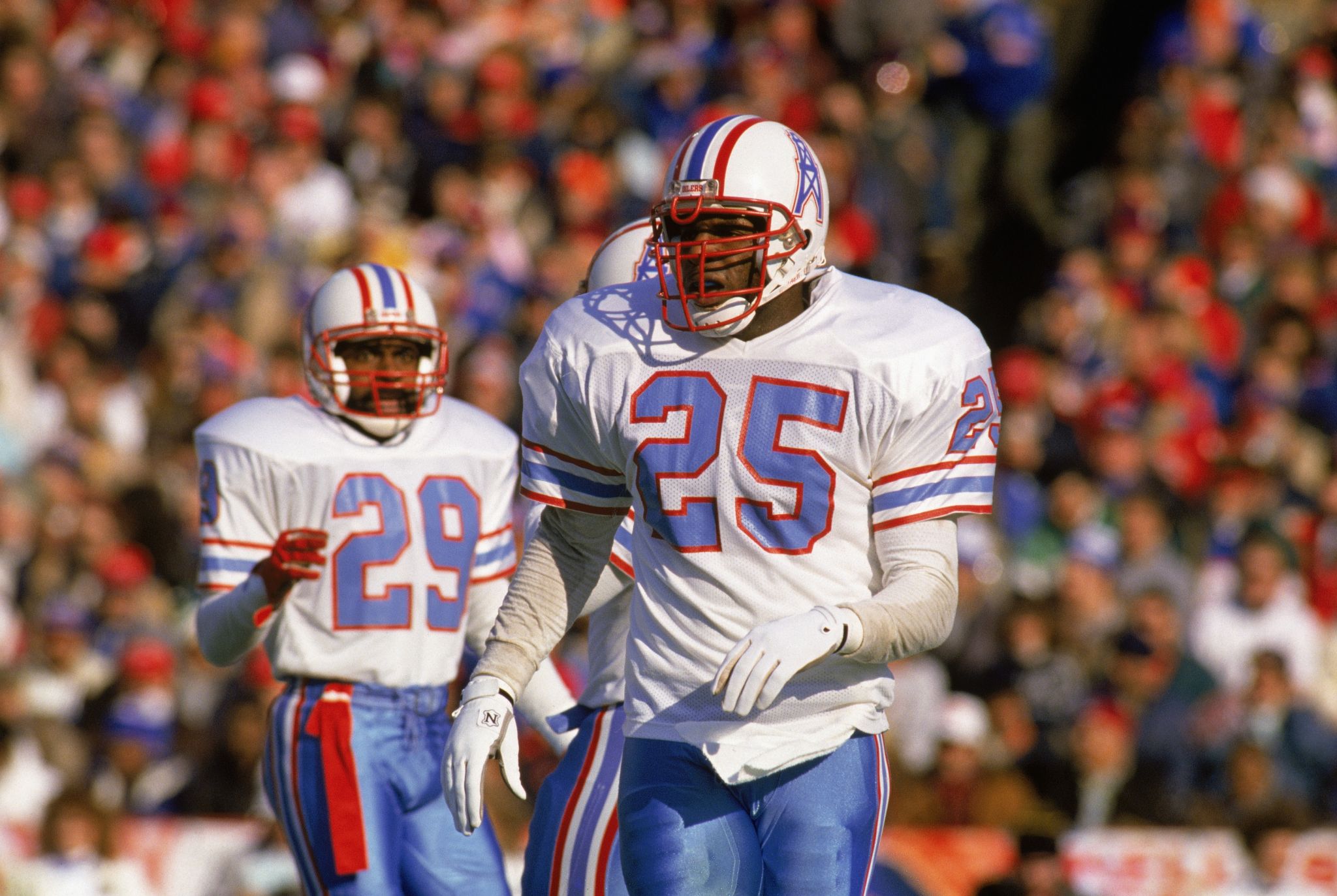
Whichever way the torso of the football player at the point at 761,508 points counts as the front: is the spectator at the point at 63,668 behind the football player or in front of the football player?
behind

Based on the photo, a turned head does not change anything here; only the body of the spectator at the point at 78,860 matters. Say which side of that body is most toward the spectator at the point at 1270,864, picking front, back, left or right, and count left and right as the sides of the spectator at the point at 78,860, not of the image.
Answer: left
